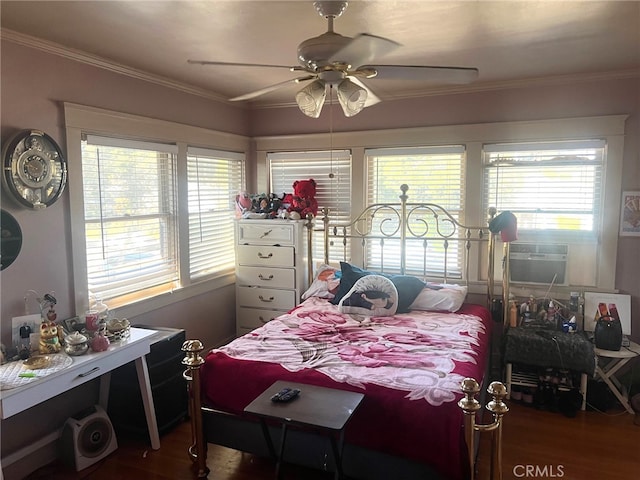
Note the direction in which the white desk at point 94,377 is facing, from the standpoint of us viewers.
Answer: facing the viewer and to the right of the viewer

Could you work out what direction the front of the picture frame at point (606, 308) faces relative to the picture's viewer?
facing the viewer

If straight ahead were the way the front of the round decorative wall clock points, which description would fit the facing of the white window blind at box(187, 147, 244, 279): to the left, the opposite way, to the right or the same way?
the same way

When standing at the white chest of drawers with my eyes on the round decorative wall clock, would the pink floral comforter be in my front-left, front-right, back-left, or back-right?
front-left

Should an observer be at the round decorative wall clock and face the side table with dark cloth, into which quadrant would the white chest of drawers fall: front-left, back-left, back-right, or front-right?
front-left

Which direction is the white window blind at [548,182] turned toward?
toward the camera

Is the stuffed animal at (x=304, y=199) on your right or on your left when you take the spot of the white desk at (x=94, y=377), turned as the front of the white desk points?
on your left

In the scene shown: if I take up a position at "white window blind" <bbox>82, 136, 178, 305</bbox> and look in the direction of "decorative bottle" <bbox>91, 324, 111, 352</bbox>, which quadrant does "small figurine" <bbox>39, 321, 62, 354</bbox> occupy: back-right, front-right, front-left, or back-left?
front-right

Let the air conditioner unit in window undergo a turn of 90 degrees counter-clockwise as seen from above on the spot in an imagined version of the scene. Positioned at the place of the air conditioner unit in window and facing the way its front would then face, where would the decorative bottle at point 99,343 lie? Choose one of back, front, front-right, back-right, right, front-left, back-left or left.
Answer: back-right

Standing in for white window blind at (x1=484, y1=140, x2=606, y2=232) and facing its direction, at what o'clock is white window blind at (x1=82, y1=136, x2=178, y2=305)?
white window blind at (x1=82, y1=136, x2=178, y2=305) is roughly at 2 o'clock from white window blind at (x1=484, y1=140, x2=606, y2=232).

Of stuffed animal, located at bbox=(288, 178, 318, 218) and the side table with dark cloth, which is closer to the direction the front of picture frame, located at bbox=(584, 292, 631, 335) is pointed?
the side table with dark cloth

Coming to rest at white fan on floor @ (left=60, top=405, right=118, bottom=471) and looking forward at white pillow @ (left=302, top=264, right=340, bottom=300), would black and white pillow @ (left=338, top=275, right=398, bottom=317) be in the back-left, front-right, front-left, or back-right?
front-right

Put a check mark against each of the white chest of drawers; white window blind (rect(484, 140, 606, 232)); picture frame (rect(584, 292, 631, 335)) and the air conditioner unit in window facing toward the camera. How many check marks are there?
4

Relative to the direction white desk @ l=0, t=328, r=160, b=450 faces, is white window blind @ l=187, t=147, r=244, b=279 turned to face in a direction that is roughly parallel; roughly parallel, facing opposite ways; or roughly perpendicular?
roughly parallel

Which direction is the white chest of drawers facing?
toward the camera
